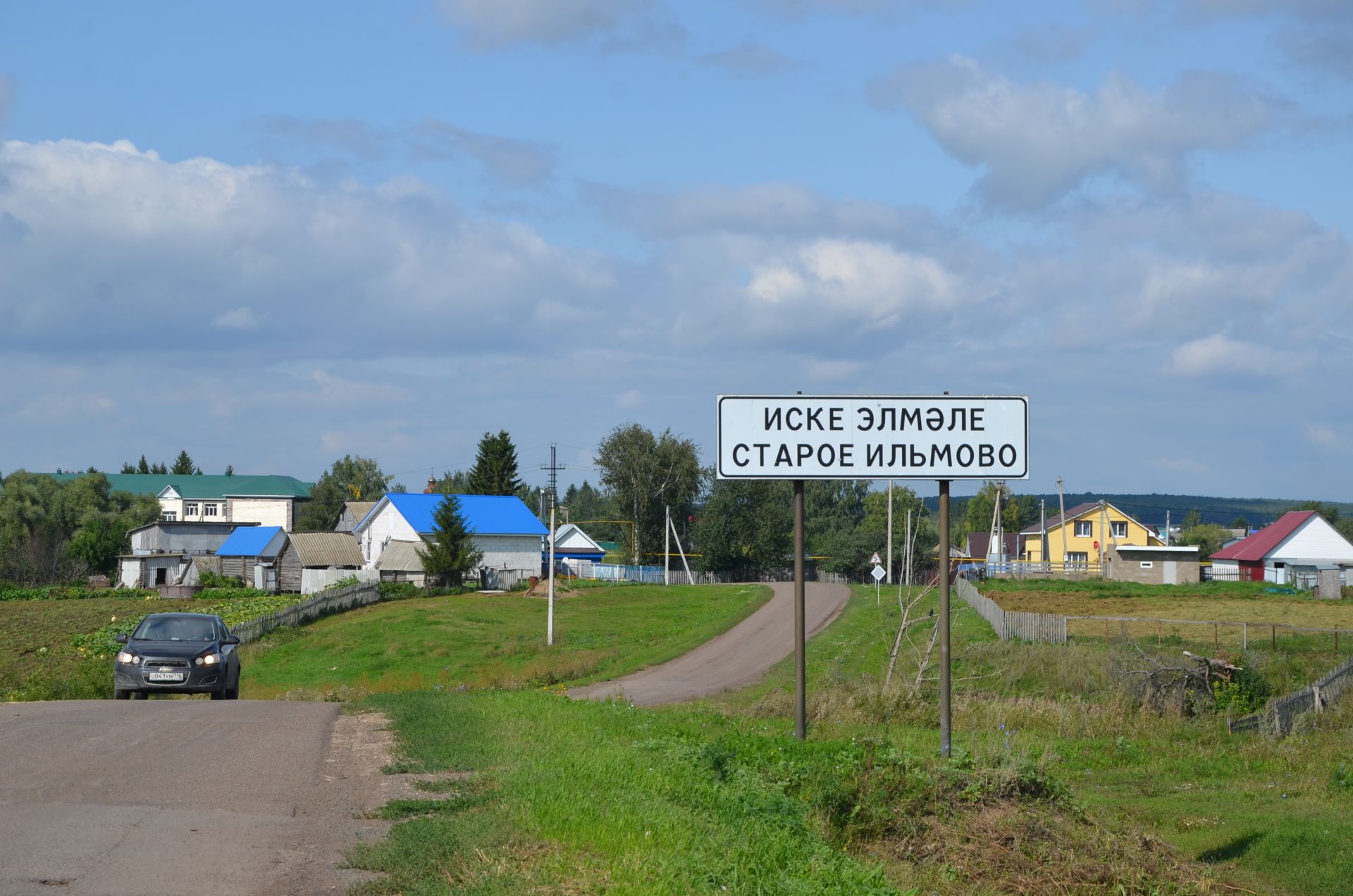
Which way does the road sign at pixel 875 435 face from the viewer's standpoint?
toward the camera

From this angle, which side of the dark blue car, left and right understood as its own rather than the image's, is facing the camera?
front
